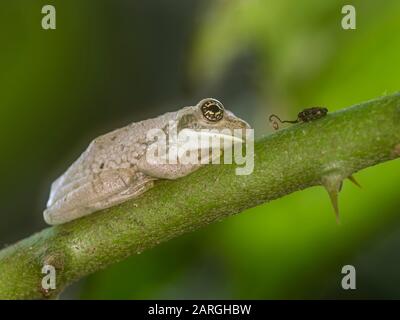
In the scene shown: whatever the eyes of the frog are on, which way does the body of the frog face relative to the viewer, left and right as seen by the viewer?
facing to the right of the viewer
